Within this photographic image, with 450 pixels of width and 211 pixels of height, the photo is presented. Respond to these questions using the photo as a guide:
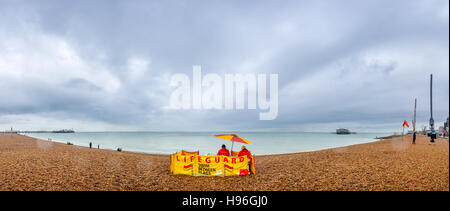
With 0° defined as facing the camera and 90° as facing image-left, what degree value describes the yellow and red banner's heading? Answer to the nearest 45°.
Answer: approximately 0°
